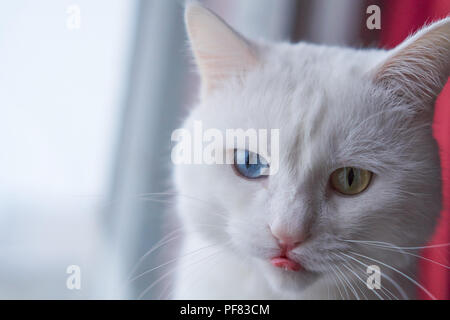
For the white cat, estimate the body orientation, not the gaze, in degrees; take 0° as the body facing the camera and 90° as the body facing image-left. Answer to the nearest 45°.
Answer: approximately 0°
